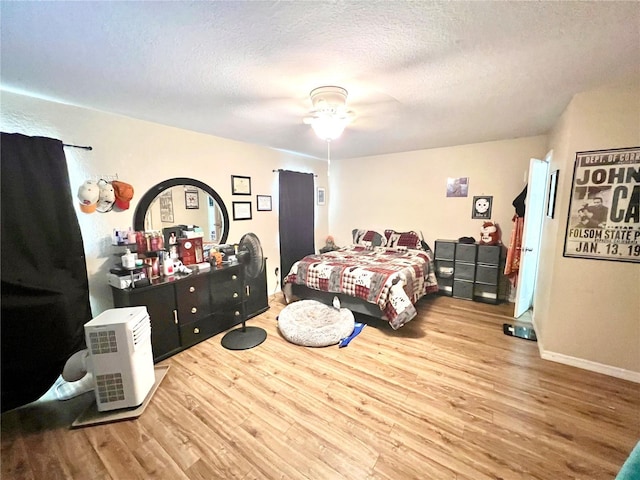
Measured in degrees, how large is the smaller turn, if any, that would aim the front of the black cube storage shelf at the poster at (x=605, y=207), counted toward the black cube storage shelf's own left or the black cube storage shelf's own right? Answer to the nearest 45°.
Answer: approximately 45° to the black cube storage shelf's own left

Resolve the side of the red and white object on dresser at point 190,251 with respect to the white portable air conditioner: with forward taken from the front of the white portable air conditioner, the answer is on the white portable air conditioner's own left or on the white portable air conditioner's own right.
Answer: on the white portable air conditioner's own left

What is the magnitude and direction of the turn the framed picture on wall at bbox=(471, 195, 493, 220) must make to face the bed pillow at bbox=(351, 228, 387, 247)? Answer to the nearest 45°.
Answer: approximately 90° to its right

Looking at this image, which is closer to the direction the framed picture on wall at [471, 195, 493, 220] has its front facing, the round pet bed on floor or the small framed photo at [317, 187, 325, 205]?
the round pet bed on floor

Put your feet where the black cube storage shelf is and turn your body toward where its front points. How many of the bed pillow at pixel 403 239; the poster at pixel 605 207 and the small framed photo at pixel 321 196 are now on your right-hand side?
2
